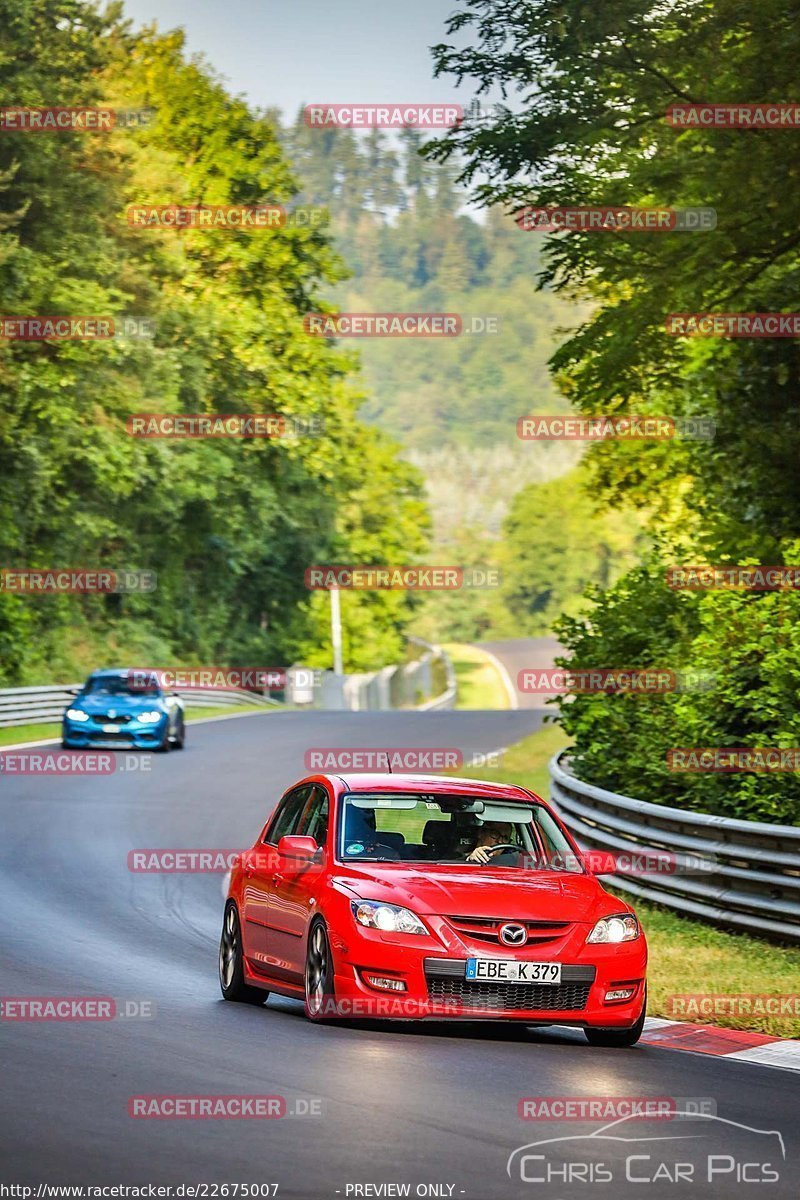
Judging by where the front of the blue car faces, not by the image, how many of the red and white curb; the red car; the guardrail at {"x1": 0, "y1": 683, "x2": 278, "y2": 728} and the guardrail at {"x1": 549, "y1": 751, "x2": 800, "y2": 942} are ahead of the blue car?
3

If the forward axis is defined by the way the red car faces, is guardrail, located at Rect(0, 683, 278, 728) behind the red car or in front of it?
behind

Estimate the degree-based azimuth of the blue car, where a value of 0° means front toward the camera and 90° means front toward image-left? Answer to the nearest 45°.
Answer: approximately 0°

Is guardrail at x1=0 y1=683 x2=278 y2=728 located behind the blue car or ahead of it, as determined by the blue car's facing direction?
behind

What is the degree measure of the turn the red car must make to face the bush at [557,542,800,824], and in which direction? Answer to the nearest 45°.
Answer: approximately 135° to its left

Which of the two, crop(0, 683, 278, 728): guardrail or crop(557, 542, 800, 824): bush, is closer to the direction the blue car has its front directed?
the bush

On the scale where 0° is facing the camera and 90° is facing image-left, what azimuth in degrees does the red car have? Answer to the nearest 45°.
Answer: approximately 315°

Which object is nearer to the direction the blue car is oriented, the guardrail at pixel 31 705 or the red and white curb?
the red and white curb

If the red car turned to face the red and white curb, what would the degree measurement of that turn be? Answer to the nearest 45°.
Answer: approximately 45° to its left

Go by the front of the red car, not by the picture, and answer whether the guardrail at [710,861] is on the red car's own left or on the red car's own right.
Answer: on the red car's own left

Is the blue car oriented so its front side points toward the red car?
yes
